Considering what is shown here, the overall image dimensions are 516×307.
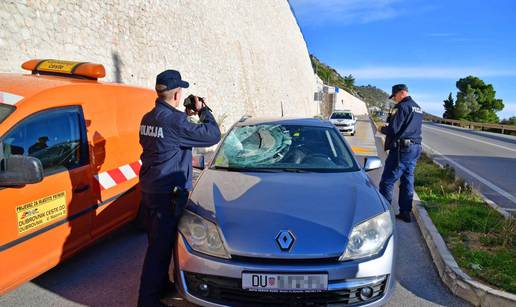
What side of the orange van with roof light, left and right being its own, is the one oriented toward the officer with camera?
left

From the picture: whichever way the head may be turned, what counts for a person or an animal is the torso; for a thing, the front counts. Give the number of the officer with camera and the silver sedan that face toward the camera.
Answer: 1

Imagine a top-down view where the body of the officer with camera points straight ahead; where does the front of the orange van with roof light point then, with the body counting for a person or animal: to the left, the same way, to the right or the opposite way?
the opposite way

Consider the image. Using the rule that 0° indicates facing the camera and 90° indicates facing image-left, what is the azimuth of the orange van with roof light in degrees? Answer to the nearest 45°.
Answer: approximately 45°

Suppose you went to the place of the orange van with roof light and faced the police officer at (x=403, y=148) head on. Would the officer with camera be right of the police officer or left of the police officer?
right

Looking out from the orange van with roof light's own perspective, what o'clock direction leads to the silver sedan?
The silver sedan is roughly at 9 o'clock from the orange van with roof light.

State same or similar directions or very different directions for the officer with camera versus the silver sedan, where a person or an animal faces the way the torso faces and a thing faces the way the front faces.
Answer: very different directions

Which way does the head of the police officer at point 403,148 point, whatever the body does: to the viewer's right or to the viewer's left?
to the viewer's left

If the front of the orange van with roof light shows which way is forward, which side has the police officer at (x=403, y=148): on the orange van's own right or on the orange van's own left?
on the orange van's own left

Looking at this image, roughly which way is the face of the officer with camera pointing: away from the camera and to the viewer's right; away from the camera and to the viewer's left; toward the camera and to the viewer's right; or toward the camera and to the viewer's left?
away from the camera and to the viewer's right
